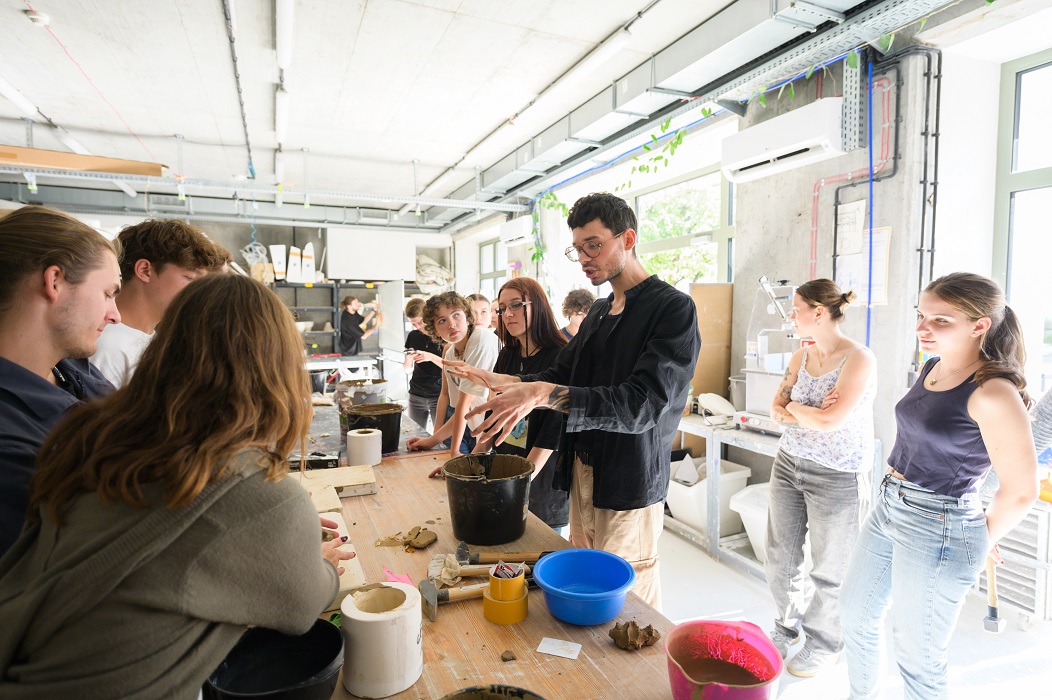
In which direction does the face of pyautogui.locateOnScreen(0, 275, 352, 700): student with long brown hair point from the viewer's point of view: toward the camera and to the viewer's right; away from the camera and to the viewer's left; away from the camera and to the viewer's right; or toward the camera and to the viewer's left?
away from the camera and to the viewer's right

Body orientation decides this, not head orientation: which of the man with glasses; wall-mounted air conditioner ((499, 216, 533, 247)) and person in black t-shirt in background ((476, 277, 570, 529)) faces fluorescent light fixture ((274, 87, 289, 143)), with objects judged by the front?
the wall-mounted air conditioner

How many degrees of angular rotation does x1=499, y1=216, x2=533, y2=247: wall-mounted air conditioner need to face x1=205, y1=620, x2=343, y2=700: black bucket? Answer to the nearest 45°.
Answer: approximately 45° to its left

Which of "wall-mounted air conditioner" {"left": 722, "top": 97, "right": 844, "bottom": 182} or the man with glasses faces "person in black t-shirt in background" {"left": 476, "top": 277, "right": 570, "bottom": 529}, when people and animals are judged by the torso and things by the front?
the wall-mounted air conditioner

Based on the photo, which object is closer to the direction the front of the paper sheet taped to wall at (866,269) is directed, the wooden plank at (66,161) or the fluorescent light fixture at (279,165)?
the wooden plank

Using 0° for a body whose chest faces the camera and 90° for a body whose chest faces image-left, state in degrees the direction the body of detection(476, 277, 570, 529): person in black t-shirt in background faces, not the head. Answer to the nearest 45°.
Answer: approximately 45°

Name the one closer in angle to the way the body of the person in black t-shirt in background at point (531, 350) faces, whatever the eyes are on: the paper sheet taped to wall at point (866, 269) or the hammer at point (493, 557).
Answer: the hammer

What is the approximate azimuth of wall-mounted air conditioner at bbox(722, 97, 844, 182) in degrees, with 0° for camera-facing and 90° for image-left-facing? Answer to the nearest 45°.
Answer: approximately 45°
